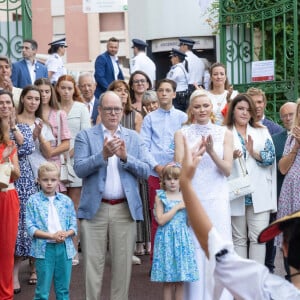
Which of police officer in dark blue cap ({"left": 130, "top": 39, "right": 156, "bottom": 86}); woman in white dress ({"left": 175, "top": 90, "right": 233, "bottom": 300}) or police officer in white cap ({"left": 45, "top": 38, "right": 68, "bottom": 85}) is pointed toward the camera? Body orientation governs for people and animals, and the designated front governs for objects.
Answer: the woman in white dress

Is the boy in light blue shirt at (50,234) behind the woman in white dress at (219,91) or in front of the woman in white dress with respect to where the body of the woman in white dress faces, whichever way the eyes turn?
in front

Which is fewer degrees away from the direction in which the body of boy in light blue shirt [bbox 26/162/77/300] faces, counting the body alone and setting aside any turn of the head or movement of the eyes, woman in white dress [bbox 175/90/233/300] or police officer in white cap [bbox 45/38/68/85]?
the woman in white dress

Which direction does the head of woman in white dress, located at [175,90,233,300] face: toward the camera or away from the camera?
toward the camera

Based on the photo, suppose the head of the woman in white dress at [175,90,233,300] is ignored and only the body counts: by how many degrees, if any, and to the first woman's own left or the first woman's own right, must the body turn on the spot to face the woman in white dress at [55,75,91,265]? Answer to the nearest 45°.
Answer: approximately 135° to the first woman's own right

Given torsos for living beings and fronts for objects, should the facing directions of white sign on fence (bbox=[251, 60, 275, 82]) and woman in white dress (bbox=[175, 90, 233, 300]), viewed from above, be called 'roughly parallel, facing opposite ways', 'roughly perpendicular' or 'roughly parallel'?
roughly parallel

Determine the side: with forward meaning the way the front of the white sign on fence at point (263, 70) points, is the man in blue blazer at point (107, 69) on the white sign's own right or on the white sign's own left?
on the white sign's own right

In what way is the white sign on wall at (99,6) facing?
toward the camera

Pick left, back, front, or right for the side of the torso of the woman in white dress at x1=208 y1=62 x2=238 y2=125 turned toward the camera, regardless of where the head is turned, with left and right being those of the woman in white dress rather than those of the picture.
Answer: front

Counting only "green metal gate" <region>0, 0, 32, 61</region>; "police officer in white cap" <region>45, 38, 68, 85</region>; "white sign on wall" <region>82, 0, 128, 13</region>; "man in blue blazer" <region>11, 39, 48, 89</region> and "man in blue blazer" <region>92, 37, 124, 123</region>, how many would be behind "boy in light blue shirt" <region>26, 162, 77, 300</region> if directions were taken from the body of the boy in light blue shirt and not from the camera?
5

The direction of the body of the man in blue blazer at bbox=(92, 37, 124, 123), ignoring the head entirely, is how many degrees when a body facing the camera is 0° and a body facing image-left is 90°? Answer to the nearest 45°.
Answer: approximately 315°
